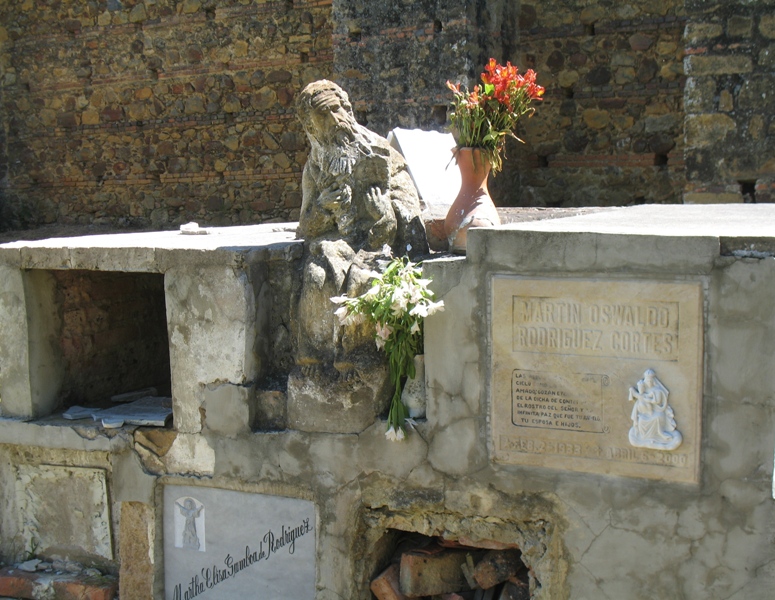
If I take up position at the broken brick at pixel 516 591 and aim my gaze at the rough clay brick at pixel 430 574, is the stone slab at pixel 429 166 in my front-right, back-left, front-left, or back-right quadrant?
front-right

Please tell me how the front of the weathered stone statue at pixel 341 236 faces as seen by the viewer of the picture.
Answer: facing the viewer

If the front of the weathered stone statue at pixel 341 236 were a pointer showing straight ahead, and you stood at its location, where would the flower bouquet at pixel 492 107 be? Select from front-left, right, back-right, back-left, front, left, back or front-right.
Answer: left

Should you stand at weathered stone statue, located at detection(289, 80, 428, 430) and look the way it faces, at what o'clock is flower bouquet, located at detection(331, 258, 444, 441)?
The flower bouquet is roughly at 11 o'clock from the weathered stone statue.

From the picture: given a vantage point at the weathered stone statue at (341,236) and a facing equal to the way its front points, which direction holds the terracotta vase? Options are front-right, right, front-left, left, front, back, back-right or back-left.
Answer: left

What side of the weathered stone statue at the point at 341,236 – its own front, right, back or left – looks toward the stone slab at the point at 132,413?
right

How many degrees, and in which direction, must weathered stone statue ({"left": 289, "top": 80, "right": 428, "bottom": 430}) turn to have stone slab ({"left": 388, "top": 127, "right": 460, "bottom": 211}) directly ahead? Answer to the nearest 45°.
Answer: approximately 180°

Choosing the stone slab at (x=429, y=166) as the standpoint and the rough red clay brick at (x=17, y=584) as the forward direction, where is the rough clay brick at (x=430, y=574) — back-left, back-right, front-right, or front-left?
front-left
